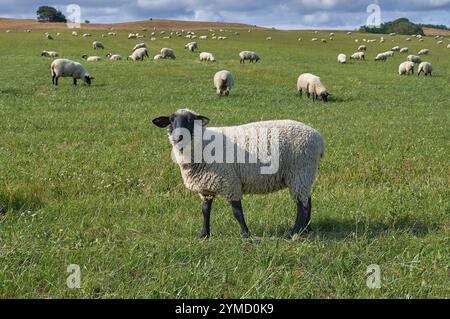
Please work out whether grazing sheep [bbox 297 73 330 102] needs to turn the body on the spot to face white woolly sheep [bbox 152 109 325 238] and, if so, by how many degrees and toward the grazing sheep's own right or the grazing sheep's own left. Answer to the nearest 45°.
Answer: approximately 45° to the grazing sheep's own right

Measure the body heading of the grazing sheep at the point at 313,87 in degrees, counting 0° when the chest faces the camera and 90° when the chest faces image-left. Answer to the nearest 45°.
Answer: approximately 315°

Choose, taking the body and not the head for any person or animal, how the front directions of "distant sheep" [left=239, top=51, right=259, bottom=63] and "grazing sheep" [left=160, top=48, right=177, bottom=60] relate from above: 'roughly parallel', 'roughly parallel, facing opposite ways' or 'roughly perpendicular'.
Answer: roughly parallel

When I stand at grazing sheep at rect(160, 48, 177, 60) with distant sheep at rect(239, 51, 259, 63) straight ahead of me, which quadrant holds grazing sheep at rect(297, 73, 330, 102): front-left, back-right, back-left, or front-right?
front-right

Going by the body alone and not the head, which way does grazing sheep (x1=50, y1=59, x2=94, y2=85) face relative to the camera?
to the viewer's right

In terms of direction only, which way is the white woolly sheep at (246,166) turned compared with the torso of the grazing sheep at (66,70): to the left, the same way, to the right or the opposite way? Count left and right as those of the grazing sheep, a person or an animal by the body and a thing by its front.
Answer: the opposite way

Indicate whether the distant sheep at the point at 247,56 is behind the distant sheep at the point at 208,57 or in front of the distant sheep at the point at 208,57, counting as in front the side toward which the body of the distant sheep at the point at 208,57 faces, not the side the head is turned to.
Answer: in front
